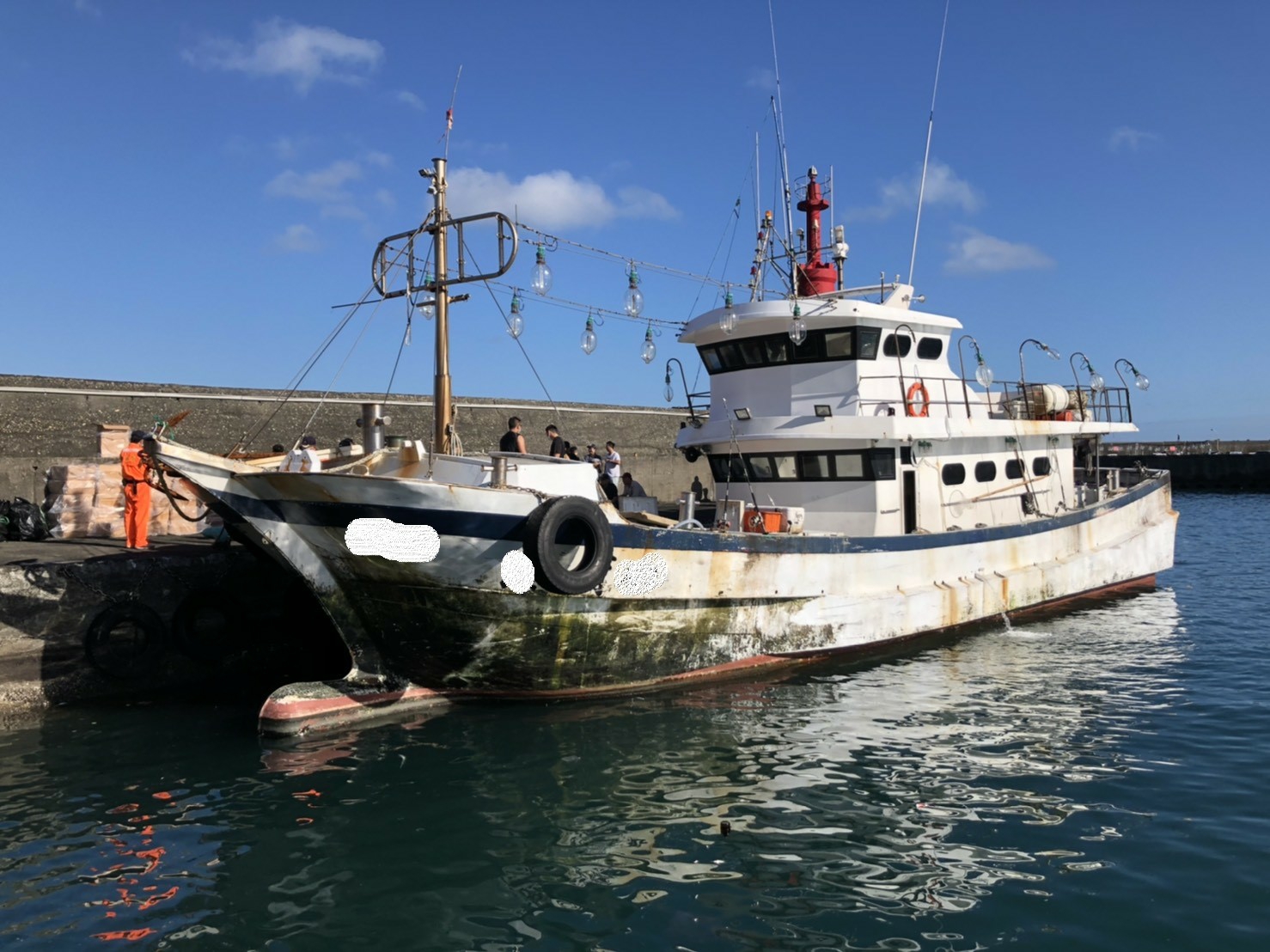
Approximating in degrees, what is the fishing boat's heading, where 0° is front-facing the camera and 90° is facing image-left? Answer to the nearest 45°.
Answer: approximately 45°
